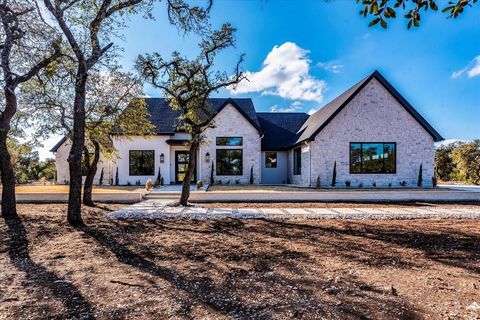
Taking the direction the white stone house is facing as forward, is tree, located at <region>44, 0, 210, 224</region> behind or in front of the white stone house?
in front

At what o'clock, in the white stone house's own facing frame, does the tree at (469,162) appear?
The tree is roughly at 8 o'clock from the white stone house.

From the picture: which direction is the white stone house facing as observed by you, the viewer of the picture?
facing the viewer

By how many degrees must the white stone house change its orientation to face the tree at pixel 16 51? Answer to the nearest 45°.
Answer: approximately 45° to its right

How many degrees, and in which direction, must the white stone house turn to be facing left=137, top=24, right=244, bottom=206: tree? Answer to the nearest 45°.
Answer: approximately 45° to its right
